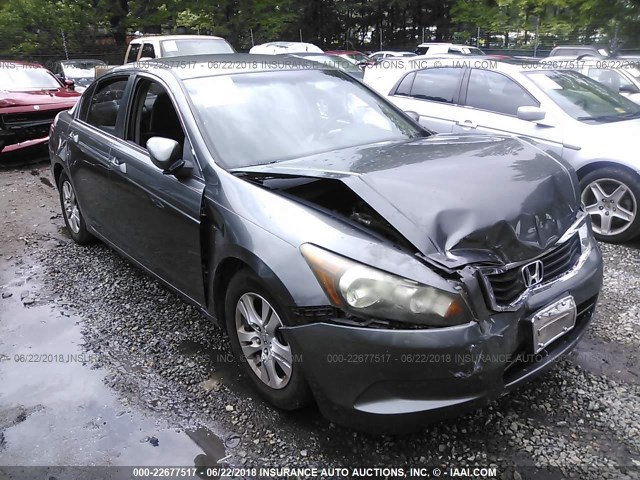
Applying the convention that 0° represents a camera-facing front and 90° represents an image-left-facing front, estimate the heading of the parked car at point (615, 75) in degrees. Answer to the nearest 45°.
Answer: approximately 315°

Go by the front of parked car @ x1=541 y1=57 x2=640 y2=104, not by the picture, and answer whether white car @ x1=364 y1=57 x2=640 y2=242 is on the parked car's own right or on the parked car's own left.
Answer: on the parked car's own right

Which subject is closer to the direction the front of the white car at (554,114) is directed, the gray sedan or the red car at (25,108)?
the gray sedan

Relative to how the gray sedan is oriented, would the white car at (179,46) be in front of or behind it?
behind

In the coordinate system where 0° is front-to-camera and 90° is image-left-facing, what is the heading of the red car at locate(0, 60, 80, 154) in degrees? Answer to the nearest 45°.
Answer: approximately 315°

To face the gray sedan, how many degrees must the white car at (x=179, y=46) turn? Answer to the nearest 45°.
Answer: approximately 45° to its right
